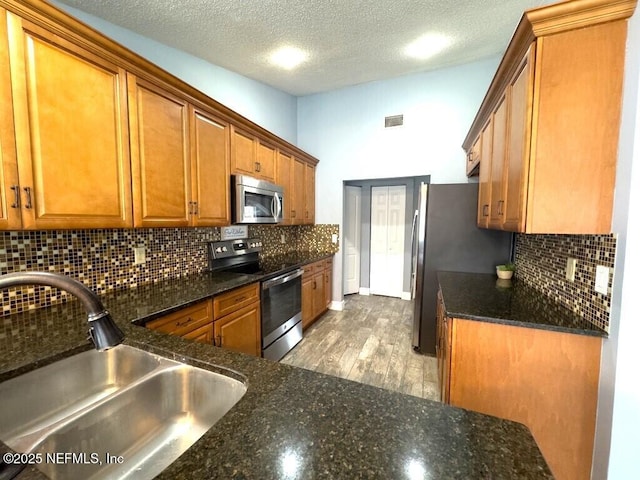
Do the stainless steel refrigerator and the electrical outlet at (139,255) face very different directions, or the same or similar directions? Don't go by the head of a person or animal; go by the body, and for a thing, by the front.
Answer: very different directions

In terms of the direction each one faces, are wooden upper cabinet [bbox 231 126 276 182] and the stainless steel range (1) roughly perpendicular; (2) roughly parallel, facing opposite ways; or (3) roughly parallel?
roughly parallel

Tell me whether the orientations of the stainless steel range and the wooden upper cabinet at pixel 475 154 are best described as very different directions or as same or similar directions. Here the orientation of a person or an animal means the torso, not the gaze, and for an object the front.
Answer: very different directions

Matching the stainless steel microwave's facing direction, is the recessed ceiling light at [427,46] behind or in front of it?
in front

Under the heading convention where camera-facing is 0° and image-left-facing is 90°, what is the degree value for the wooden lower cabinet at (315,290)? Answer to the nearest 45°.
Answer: approximately 270°

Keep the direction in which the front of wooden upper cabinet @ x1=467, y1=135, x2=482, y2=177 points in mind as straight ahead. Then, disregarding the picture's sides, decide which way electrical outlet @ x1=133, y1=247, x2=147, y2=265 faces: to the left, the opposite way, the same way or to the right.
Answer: the opposite way

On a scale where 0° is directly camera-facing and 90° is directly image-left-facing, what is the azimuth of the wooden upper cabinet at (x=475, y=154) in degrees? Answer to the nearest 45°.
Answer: approximately 90°

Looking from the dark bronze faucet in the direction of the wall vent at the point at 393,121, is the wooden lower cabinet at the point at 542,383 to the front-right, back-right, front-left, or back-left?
front-right

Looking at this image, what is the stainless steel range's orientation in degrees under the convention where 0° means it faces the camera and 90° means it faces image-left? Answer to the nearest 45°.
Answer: approximately 315°

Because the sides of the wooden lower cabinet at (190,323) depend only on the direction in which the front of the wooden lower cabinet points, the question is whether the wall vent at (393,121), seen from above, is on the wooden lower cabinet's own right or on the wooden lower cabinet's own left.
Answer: on the wooden lower cabinet's own left

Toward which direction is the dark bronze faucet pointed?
to the viewer's right

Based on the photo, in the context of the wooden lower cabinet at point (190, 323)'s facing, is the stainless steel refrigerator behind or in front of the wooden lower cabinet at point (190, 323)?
in front
